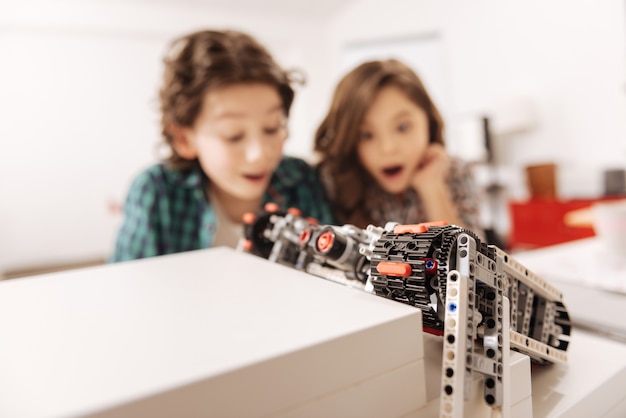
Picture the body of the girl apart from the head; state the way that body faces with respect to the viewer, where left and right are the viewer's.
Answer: facing the viewer

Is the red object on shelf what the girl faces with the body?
no

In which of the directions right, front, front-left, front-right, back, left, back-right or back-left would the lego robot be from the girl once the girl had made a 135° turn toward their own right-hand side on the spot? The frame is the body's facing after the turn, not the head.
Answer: back-left

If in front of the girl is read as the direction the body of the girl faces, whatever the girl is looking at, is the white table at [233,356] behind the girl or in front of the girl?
in front

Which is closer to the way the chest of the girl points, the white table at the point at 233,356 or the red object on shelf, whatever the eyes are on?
the white table

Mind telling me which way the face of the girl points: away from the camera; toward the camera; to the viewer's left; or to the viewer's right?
toward the camera
